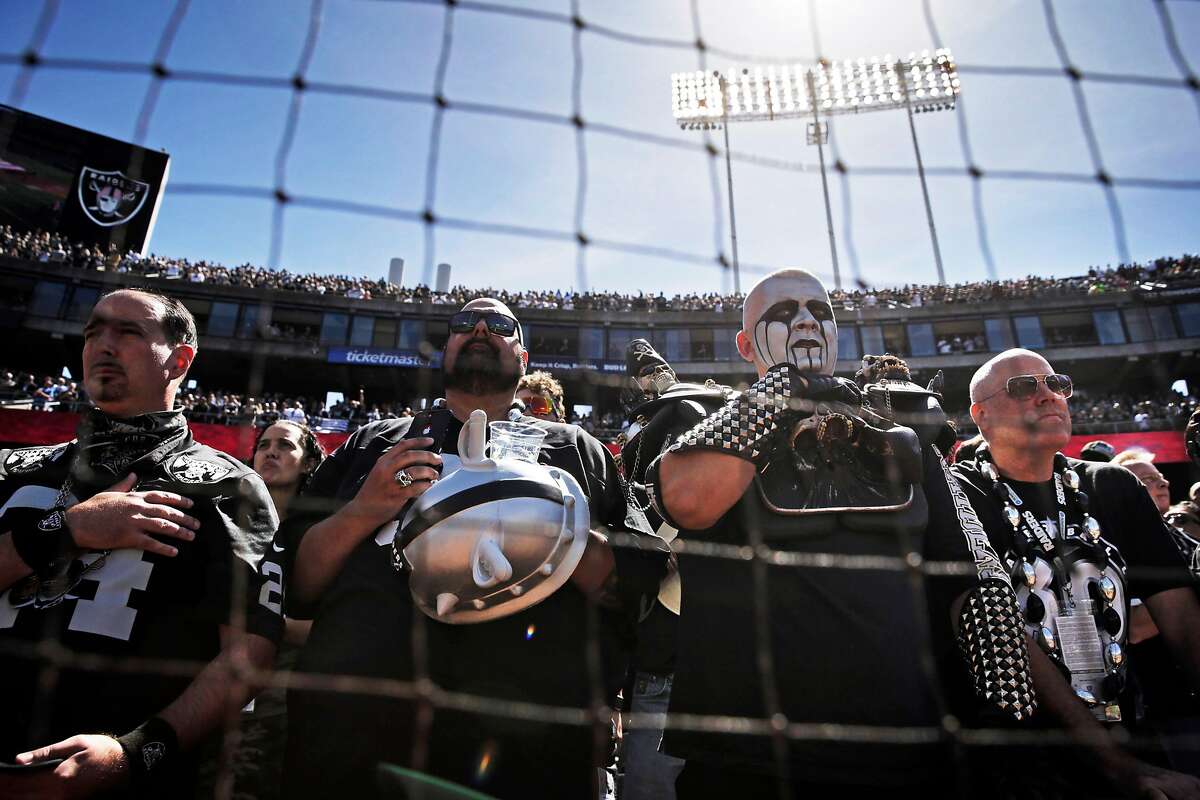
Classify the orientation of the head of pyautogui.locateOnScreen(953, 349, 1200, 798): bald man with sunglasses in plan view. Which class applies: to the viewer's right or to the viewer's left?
to the viewer's right

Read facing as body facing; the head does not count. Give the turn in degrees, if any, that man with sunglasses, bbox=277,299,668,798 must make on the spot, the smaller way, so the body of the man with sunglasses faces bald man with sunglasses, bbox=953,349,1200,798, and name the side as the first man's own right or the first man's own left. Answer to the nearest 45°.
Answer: approximately 90° to the first man's own left

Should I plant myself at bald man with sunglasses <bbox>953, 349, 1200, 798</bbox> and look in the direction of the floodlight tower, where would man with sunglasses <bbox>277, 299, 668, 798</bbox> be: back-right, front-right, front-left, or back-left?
back-left

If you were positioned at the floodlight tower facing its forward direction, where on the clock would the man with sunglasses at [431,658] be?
The man with sunglasses is roughly at 12 o'clock from the floodlight tower.

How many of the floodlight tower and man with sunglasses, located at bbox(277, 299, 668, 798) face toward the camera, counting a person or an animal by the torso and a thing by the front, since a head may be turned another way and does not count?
2

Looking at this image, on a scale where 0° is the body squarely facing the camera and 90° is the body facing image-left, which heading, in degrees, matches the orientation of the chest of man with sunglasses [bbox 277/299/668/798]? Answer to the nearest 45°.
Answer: approximately 0°

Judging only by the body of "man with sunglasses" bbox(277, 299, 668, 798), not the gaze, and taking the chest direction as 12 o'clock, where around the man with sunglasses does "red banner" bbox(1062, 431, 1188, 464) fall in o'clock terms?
The red banner is roughly at 8 o'clock from the man with sunglasses.

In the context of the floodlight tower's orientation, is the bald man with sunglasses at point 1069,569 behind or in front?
in front

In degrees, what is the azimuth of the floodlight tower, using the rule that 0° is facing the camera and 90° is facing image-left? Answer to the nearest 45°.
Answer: approximately 0°

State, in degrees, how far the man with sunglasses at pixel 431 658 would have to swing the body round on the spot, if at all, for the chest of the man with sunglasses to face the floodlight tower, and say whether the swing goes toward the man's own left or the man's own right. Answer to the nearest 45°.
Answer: approximately 135° to the man's own left
